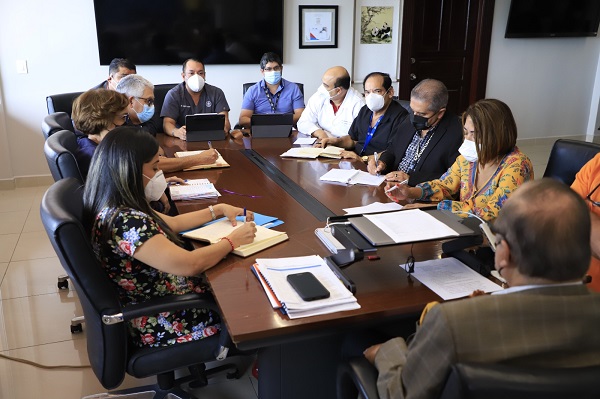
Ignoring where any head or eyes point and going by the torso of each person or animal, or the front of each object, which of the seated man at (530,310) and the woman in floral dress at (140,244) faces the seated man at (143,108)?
the seated man at (530,310)

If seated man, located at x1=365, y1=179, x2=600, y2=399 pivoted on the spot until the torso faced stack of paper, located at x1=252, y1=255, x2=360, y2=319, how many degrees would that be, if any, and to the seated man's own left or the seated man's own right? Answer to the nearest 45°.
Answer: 0° — they already face it

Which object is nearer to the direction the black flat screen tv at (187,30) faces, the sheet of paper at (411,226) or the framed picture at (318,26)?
the sheet of paper

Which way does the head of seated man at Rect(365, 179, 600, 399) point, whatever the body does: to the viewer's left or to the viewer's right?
to the viewer's left

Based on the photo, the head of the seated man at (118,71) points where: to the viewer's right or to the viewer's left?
to the viewer's right

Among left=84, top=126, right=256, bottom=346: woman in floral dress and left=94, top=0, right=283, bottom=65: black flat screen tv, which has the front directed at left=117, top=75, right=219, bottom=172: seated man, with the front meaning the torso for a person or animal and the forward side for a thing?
the black flat screen tv

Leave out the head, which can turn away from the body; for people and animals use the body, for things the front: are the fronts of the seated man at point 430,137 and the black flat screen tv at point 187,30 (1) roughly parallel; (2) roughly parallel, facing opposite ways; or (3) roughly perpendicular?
roughly perpendicular

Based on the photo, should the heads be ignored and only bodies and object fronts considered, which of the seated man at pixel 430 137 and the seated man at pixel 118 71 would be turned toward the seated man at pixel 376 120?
the seated man at pixel 118 71

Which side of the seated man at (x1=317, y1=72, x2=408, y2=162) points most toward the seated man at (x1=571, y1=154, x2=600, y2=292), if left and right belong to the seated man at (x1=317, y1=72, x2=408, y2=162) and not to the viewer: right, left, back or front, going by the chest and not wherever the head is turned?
left

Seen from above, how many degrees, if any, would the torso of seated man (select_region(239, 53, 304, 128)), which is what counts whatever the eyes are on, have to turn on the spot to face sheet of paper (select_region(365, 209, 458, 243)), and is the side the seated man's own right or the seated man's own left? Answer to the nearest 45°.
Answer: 0° — they already face it

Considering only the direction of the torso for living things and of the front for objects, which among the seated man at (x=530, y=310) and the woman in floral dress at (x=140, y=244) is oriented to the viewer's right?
the woman in floral dress

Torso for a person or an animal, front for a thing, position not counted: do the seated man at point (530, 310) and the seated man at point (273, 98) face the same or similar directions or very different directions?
very different directions
